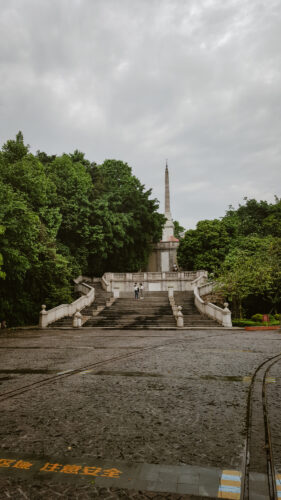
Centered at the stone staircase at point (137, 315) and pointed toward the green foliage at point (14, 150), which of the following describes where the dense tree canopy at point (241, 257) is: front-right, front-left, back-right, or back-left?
back-right

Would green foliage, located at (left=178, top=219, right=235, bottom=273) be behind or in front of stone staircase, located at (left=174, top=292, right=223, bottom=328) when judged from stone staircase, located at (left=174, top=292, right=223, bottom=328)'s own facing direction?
behind

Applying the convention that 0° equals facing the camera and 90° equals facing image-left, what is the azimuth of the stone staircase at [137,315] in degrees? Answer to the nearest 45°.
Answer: approximately 0°
